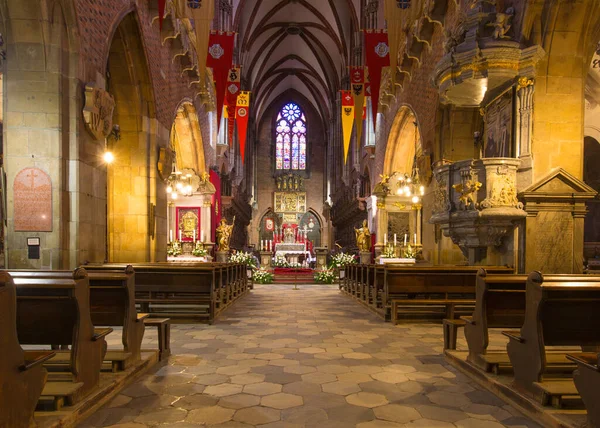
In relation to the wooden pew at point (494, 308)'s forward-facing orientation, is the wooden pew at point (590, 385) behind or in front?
behind

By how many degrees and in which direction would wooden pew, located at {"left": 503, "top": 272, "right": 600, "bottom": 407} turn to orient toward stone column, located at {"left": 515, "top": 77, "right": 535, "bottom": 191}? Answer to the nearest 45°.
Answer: approximately 45° to its right

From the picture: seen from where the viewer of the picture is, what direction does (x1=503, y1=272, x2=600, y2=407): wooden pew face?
facing away from the viewer and to the left of the viewer

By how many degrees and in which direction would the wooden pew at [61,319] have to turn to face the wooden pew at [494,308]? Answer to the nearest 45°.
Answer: approximately 45° to its right
